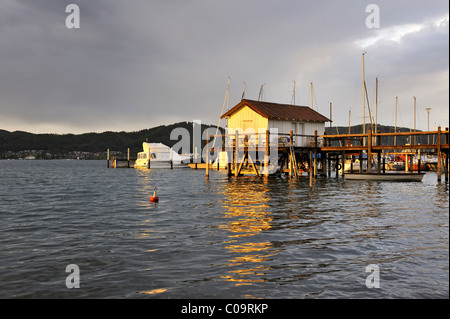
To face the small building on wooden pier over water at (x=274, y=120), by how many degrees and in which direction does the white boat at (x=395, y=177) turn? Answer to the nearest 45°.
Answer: approximately 180°
